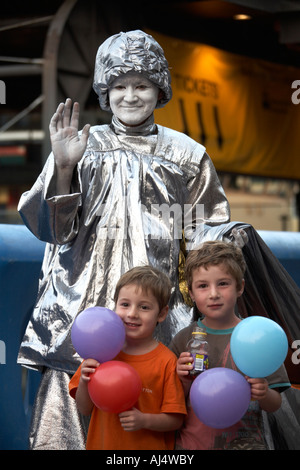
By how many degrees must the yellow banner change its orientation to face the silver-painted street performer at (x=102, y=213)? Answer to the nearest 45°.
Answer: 0° — it already faces them

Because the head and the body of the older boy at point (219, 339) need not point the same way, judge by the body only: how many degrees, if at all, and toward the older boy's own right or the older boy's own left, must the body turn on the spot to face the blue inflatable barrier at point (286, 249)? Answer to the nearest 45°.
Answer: approximately 180°

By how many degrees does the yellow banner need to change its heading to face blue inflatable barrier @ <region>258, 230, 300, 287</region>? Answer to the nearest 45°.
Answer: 0° — it already faces it

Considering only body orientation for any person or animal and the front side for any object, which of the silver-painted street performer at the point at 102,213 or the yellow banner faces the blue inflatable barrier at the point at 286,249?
the yellow banner

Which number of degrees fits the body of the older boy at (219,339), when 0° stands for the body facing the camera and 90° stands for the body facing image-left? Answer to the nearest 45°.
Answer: approximately 0°
